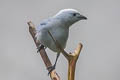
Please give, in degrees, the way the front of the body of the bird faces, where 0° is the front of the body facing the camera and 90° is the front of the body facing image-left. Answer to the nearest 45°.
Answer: approximately 315°
